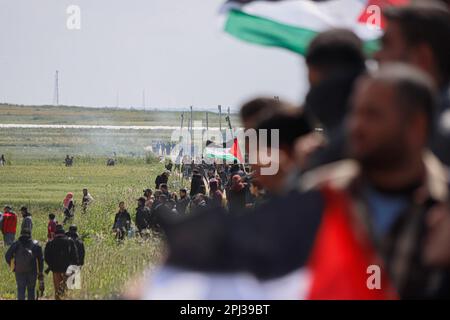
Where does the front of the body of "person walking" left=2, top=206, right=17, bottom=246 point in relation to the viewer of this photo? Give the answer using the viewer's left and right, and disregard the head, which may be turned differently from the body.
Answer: facing away from the viewer

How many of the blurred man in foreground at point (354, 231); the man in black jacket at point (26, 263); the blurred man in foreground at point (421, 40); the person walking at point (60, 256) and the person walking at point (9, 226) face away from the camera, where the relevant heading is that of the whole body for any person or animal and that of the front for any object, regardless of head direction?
3

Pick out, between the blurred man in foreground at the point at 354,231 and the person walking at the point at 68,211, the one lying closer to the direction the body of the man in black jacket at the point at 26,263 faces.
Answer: the person walking

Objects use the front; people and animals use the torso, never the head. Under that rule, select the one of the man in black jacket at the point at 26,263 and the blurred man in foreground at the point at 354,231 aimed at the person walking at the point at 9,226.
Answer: the man in black jacket

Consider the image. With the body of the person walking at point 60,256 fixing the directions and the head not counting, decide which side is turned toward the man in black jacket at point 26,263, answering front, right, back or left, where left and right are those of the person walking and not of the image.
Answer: left

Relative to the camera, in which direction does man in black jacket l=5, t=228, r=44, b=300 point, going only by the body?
away from the camera

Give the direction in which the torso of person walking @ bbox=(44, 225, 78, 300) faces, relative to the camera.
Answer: away from the camera

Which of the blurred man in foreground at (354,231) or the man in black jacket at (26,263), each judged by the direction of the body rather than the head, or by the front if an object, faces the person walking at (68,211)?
the man in black jacket
